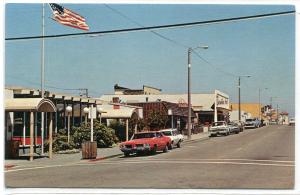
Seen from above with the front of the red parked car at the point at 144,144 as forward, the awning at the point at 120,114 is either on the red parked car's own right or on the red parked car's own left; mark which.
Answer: on the red parked car's own right

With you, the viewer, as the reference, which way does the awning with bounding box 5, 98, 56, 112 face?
facing the viewer and to the right of the viewer

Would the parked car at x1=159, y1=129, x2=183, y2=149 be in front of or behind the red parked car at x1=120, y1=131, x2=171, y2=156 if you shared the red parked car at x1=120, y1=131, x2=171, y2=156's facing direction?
behind

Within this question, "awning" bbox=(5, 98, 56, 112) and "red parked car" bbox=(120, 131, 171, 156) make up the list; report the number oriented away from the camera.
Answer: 0

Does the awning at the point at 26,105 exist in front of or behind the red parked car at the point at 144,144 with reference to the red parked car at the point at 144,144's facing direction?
in front

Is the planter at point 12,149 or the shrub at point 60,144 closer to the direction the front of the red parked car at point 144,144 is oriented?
the planter

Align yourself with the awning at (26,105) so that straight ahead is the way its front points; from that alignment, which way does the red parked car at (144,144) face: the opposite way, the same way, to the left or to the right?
to the right

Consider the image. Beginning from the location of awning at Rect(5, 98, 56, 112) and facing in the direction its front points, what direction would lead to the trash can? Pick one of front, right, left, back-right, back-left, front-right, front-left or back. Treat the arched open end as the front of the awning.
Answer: front-left

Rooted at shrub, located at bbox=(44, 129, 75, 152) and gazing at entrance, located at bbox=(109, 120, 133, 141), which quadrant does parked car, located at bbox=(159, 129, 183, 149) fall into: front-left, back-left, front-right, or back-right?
front-right

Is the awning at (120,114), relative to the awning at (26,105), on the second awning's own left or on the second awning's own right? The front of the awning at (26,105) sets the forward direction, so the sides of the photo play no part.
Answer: on the second awning's own left

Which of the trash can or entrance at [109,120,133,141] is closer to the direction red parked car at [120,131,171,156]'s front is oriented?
the trash can
